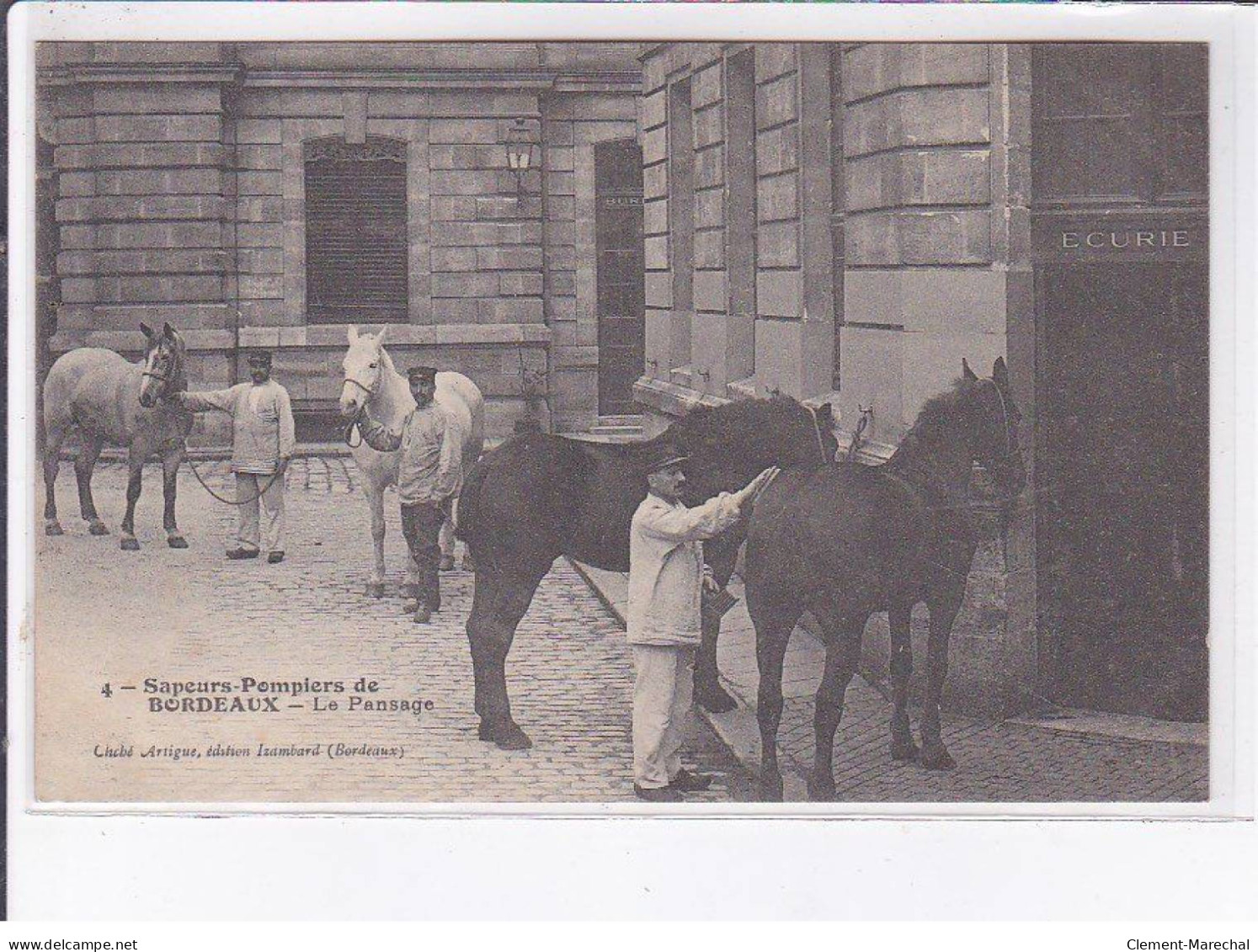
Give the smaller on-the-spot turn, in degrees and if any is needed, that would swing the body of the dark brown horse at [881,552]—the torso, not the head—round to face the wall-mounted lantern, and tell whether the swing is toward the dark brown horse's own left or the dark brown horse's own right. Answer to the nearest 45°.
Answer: approximately 90° to the dark brown horse's own left

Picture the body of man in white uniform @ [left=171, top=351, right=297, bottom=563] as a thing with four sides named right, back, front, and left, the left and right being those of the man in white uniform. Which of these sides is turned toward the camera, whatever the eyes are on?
front

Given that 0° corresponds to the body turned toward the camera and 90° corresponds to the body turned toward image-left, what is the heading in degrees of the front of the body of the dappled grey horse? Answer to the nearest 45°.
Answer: approximately 315°

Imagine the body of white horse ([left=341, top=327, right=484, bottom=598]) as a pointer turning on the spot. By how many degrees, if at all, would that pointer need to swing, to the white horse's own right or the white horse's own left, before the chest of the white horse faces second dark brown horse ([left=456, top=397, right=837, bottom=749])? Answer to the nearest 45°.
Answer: approximately 90° to the white horse's own left

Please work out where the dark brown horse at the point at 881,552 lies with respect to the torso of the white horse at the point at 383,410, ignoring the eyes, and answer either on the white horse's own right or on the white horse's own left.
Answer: on the white horse's own left

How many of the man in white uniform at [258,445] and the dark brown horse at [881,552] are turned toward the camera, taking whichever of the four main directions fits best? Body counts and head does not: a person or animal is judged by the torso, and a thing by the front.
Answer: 1

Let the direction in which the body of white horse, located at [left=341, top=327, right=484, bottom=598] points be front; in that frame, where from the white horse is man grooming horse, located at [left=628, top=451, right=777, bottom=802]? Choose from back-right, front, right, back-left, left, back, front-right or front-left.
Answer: left

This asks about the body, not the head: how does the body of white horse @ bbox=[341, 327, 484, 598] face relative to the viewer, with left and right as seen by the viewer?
facing the viewer and to the left of the viewer

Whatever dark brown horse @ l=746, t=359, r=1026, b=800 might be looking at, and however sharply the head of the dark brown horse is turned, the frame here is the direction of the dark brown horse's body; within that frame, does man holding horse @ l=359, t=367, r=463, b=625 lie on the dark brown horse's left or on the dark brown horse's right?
on the dark brown horse's left

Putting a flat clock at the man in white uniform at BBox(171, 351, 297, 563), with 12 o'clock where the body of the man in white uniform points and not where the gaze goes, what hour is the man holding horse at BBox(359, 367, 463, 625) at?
The man holding horse is roughly at 11 o'clock from the man in white uniform.

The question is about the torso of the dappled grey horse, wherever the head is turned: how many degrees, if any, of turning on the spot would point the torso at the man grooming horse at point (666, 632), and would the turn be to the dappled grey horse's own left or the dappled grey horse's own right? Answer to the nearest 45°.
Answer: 0° — it already faces them

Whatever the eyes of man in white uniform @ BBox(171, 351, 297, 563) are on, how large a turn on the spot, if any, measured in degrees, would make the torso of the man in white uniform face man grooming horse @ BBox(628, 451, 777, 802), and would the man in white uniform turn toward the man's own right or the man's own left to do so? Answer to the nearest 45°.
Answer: approximately 45° to the man's own left

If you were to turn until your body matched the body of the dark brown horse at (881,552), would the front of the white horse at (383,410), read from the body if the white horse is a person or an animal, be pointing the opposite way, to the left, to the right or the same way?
the opposite way

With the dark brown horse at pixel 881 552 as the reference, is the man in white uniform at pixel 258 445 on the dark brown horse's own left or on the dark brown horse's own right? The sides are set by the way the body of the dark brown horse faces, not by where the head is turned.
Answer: on the dark brown horse's own left
